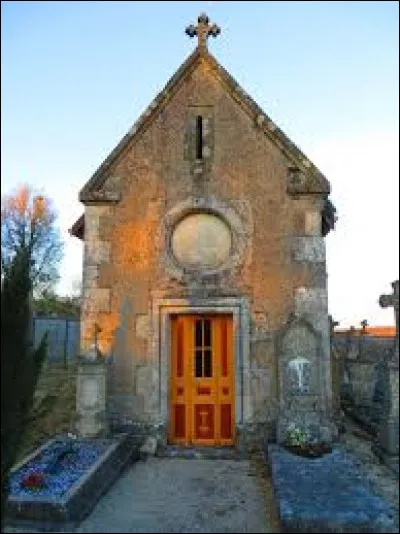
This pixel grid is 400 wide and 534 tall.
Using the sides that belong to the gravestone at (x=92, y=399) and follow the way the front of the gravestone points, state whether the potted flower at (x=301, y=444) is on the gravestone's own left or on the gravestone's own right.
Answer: on the gravestone's own left

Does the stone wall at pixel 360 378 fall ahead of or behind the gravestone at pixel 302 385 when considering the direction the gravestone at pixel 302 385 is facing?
behind

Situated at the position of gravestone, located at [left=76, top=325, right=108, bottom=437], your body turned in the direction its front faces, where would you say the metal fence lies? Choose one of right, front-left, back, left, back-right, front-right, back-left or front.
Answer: back

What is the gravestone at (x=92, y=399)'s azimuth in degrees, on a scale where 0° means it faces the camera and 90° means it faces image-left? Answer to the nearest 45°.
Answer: approximately 0°

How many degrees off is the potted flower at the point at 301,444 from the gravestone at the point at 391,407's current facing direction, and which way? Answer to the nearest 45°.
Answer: approximately 90° to its right

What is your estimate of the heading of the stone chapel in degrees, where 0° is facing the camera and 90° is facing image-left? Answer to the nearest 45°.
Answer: approximately 0°

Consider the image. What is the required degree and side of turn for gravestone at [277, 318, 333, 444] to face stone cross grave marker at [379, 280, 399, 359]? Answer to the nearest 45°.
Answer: approximately 45° to its left

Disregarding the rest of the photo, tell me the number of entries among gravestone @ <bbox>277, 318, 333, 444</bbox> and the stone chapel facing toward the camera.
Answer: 2
